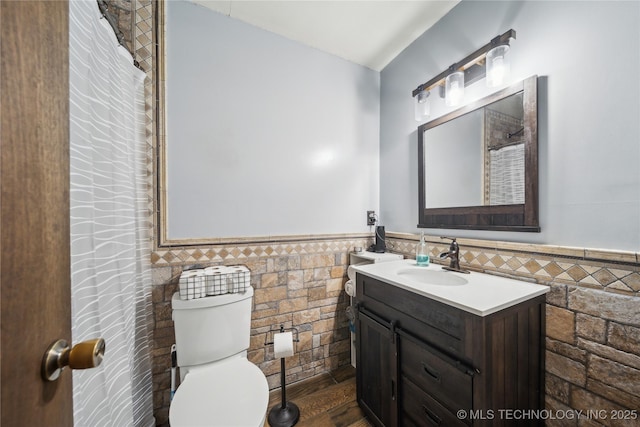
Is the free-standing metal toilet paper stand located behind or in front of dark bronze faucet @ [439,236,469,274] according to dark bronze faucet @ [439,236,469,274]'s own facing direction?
in front

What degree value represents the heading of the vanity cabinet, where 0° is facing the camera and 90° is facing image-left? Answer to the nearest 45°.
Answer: approximately 45°

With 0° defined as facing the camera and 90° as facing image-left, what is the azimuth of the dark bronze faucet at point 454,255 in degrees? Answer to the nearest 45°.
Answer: approximately 45°

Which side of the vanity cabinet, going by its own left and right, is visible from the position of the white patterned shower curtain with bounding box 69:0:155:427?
front

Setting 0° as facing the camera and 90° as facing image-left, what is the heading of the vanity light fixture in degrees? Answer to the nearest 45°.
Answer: approximately 45°

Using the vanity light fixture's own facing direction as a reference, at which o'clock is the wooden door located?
The wooden door is roughly at 11 o'clock from the vanity light fixture.
